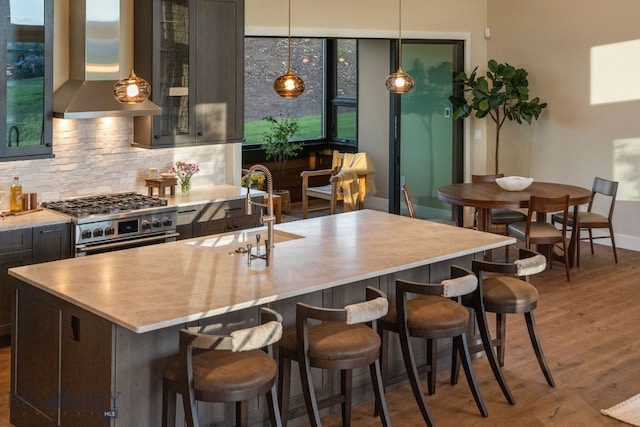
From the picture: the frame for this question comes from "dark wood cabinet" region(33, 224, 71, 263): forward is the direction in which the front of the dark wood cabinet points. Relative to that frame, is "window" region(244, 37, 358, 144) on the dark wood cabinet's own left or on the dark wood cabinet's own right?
on the dark wood cabinet's own left

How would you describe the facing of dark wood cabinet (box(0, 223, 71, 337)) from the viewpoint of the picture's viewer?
facing the viewer and to the right of the viewer

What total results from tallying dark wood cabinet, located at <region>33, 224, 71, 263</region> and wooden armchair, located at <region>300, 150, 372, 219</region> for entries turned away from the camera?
0

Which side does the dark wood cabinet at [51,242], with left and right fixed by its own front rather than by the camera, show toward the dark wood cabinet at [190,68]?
left

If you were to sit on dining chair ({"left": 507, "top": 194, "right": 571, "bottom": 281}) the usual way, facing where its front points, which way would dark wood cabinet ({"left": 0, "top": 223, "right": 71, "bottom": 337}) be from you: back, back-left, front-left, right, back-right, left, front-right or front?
left

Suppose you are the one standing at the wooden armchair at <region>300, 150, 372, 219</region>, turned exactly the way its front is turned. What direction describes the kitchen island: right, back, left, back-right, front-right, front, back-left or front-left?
front-left

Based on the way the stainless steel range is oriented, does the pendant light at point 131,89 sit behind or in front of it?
in front

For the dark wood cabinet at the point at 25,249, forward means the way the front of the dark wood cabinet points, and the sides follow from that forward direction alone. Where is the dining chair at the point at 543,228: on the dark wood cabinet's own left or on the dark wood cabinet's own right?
on the dark wood cabinet's own left
